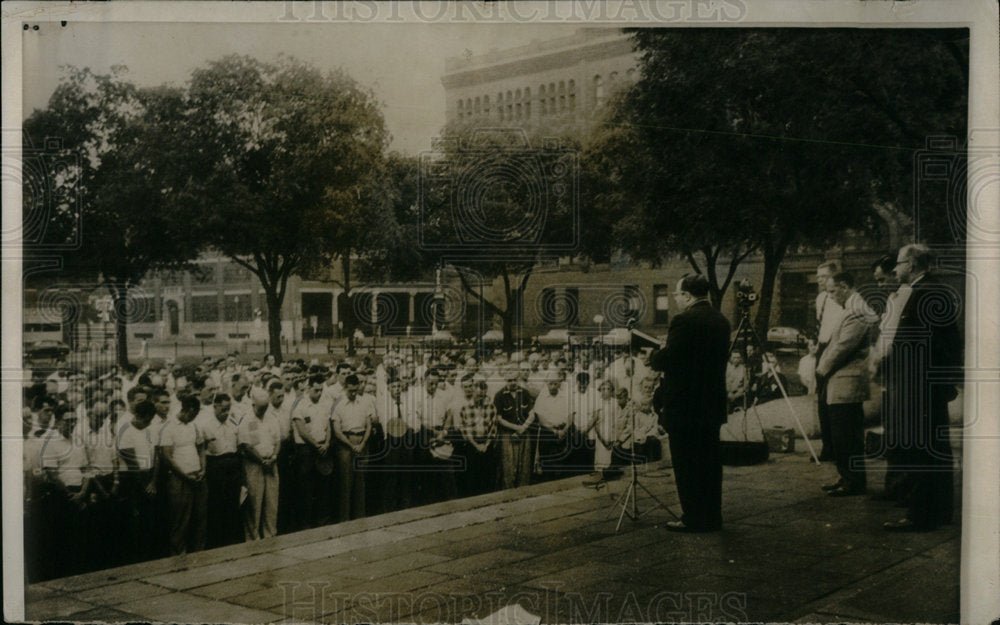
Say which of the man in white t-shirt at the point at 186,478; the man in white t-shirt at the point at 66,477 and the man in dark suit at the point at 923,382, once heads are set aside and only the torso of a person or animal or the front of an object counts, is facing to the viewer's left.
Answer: the man in dark suit

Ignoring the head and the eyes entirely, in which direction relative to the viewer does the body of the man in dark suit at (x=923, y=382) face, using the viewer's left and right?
facing to the left of the viewer

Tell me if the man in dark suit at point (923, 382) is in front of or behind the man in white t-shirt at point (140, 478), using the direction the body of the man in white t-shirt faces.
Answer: in front

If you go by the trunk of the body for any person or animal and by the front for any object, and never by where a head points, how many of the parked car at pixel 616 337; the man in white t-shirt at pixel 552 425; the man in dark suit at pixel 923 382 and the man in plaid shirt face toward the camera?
2

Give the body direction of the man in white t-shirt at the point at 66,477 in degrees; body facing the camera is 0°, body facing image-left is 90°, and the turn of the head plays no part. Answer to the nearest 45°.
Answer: approximately 315°

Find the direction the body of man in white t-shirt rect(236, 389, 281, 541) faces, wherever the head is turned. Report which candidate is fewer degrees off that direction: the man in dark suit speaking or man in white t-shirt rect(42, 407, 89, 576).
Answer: the man in dark suit speaking
